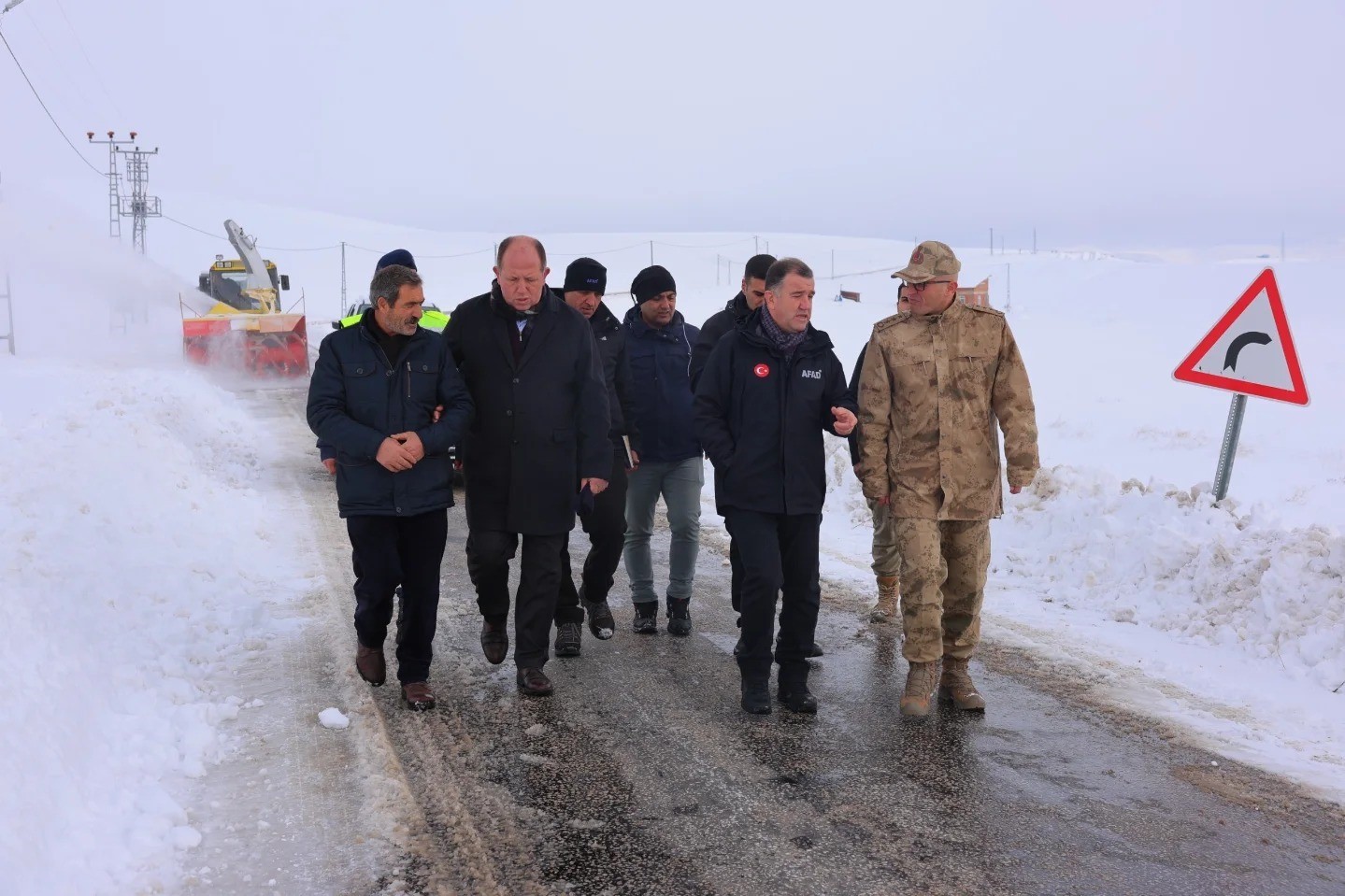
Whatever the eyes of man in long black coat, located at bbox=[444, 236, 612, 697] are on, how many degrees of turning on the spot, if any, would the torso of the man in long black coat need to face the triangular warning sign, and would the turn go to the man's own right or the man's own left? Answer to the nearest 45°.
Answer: approximately 90° to the man's own left

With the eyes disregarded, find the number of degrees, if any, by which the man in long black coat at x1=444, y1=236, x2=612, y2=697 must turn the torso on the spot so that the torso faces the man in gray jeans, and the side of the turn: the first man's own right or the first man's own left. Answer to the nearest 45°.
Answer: approximately 135° to the first man's own left

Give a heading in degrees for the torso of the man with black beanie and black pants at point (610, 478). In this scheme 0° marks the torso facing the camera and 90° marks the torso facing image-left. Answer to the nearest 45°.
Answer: approximately 0°

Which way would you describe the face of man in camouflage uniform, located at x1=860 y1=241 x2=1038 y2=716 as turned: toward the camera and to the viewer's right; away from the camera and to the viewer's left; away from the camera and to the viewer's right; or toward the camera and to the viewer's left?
toward the camera and to the viewer's left

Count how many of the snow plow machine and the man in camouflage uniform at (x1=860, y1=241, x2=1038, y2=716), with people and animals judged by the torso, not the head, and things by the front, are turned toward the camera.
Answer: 2

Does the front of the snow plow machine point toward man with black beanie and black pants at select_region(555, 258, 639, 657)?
yes

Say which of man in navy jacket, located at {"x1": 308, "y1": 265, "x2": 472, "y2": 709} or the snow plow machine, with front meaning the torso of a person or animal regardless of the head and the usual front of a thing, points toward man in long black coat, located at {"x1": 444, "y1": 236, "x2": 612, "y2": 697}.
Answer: the snow plow machine

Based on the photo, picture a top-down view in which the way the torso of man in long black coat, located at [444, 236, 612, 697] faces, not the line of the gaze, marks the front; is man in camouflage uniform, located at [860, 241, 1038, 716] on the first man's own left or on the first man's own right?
on the first man's own left

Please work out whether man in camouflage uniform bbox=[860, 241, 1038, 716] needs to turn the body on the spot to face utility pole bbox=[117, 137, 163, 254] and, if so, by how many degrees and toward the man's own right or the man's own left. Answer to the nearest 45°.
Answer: approximately 135° to the man's own right

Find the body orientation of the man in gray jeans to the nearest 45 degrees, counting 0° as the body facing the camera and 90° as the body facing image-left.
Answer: approximately 0°
